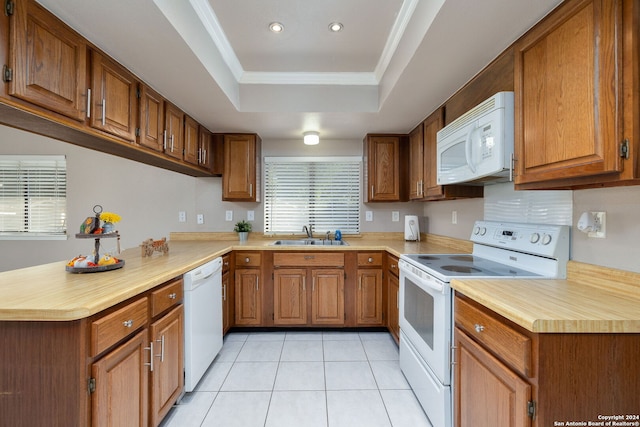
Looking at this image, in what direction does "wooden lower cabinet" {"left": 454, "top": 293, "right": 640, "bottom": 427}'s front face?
to the viewer's left

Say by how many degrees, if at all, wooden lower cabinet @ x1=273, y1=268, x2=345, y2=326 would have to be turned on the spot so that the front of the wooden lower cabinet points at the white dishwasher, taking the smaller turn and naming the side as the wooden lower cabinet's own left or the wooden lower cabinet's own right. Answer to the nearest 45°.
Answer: approximately 45° to the wooden lower cabinet's own right

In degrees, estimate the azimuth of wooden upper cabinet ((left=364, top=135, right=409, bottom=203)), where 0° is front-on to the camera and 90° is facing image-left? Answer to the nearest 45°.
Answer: approximately 0°

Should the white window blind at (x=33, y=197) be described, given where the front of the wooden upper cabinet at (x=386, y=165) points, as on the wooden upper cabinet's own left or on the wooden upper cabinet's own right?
on the wooden upper cabinet's own right

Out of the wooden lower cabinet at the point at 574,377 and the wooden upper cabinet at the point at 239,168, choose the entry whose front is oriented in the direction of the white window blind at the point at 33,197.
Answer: the wooden lower cabinet

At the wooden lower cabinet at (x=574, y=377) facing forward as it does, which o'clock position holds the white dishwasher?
The white dishwasher is roughly at 12 o'clock from the wooden lower cabinet.

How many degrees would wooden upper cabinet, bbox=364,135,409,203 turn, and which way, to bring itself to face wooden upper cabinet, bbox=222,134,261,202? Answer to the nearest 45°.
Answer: approximately 90° to its right

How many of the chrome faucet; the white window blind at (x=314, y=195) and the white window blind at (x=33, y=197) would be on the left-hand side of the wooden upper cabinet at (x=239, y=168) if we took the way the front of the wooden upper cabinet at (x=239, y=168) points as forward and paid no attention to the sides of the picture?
2

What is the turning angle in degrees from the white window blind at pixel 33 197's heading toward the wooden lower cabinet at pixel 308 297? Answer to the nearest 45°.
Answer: approximately 45° to its left
